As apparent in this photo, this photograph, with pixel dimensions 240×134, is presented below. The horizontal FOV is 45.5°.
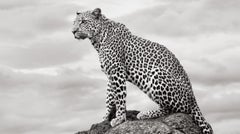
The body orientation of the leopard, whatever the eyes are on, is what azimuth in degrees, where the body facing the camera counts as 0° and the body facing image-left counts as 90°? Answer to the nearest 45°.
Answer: approximately 90°
